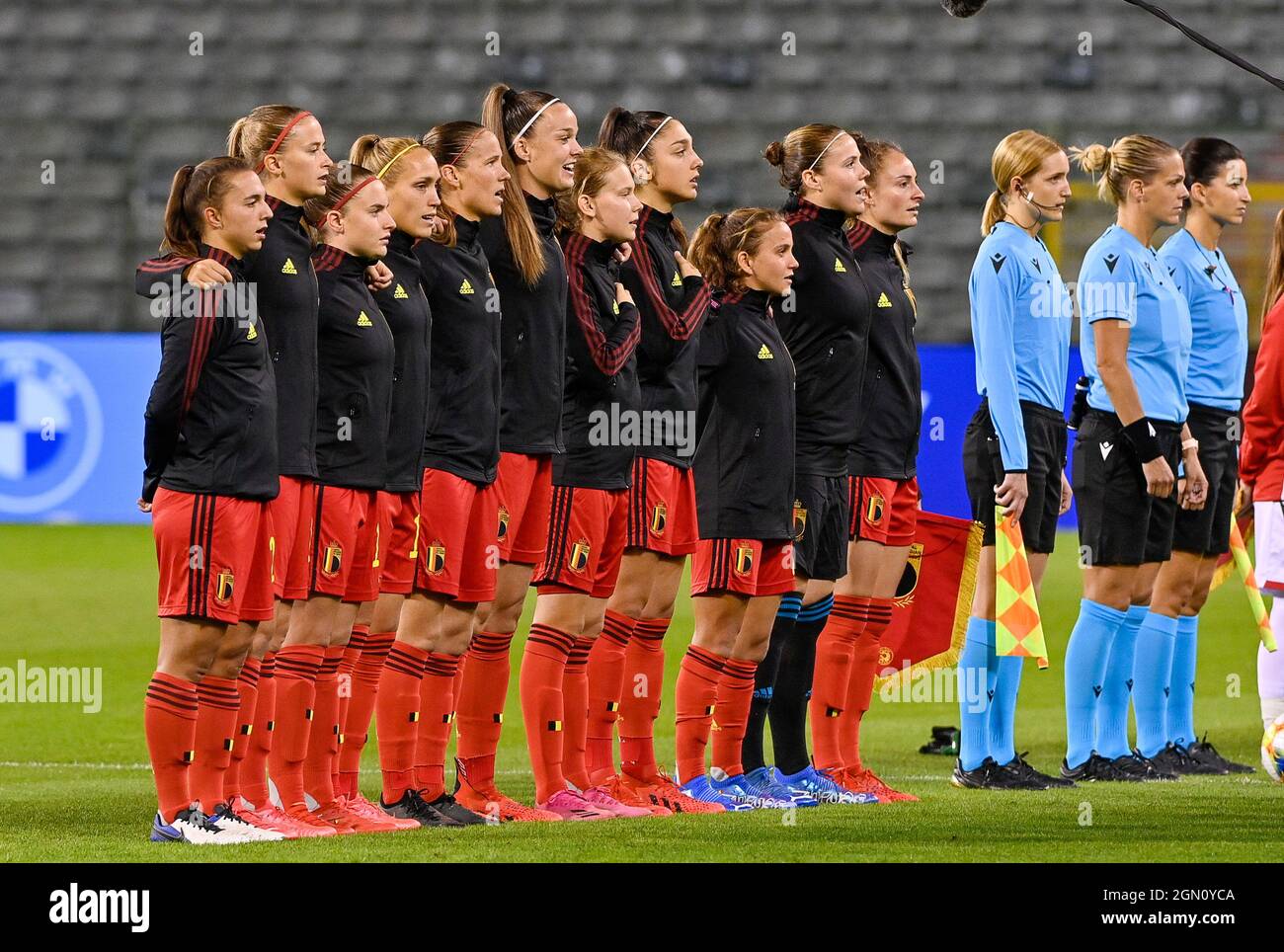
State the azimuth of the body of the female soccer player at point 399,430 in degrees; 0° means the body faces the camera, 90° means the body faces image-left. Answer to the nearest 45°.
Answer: approximately 315°

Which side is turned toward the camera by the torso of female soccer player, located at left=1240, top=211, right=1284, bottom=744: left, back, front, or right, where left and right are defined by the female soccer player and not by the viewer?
right

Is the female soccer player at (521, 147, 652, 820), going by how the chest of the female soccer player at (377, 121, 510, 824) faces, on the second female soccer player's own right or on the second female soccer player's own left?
on the second female soccer player's own left

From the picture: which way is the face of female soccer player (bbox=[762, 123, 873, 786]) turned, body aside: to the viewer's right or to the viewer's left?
to the viewer's right

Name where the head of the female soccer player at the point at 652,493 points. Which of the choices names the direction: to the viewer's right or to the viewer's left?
to the viewer's right

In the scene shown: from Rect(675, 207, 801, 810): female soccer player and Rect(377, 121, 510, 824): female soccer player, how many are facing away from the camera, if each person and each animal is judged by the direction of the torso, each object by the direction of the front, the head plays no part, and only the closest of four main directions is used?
0

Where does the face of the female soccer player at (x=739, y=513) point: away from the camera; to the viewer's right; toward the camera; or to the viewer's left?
to the viewer's right
